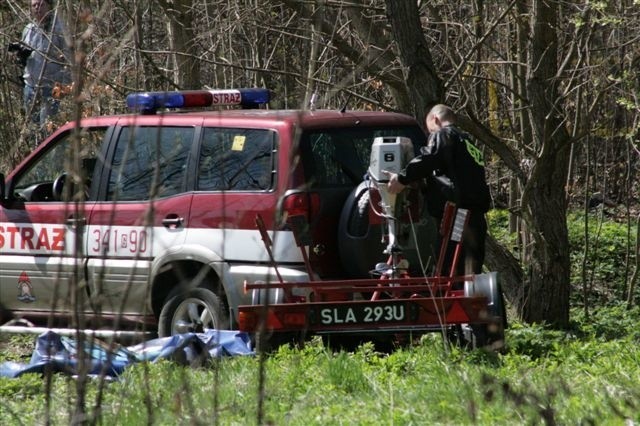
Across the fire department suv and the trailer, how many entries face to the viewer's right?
0

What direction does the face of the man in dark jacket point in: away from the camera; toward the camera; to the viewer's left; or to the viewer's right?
to the viewer's left

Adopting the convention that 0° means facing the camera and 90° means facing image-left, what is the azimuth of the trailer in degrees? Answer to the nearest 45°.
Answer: approximately 180°

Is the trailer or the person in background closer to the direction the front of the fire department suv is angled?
the person in background

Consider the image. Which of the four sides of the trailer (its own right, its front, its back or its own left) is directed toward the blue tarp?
left

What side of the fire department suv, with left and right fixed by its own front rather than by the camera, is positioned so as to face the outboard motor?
back

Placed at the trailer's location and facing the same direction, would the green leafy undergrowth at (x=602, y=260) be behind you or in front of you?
in front

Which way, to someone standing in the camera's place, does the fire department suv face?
facing away from the viewer and to the left of the viewer
